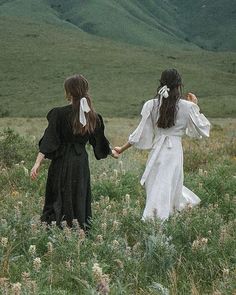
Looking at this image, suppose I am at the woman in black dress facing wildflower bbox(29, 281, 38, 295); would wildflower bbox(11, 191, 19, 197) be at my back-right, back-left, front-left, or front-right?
back-right

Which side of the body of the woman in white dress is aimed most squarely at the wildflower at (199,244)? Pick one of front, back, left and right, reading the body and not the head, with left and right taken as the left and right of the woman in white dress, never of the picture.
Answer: back

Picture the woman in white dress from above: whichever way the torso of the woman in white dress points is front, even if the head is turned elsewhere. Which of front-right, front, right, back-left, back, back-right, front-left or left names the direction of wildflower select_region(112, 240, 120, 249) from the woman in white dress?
back

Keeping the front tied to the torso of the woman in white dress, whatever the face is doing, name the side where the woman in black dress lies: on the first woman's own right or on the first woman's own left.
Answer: on the first woman's own left

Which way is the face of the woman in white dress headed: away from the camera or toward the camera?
away from the camera

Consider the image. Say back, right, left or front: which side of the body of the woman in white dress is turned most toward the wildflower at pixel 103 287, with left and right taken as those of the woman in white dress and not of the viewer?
back

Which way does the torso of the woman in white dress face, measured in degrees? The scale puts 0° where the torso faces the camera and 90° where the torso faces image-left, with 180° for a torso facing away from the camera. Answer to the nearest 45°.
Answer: approximately 180°

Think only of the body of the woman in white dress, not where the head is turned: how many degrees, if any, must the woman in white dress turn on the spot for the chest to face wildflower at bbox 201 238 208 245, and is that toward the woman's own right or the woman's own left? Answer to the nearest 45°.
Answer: approximately 180°
